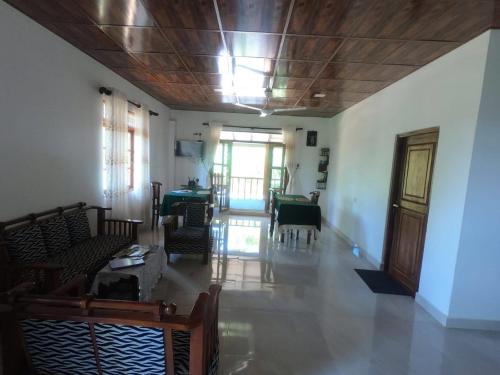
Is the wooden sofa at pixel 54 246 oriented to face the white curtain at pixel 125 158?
no

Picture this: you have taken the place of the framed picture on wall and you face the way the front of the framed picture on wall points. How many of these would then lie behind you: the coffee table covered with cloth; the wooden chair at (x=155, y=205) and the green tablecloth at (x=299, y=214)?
0

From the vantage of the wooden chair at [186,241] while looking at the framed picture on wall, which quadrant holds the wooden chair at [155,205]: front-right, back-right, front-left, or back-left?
front-left

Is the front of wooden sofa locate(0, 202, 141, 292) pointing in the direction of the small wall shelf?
no

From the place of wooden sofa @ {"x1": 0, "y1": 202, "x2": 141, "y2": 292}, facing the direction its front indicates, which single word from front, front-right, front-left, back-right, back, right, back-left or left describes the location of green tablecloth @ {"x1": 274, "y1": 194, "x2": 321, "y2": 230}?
front-left

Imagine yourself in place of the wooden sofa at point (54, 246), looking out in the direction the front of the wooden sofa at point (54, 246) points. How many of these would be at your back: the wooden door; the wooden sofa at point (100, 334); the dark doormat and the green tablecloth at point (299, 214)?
0

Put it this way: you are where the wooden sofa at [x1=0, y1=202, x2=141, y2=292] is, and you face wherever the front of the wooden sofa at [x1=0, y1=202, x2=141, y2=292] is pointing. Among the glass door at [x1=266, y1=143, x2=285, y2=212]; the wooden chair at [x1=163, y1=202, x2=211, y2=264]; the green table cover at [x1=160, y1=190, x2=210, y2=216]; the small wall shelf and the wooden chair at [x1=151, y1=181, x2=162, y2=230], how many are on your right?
0

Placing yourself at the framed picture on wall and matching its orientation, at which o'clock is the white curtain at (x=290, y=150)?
The white curtain is roughly at 2 o'clock from the framed picture on wall.

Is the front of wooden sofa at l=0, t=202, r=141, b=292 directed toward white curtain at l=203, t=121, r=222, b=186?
no

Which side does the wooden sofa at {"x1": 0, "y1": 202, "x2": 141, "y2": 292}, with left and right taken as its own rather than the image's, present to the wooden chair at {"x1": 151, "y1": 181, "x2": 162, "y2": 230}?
left

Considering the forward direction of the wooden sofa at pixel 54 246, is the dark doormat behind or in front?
in front

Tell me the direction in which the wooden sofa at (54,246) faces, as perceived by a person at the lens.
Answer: facing the viewer and to the right of the viewer
